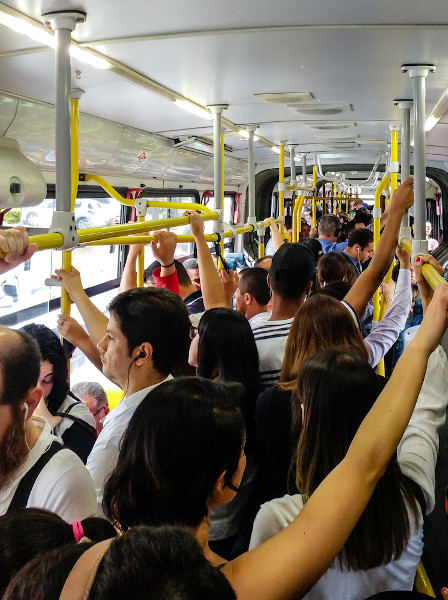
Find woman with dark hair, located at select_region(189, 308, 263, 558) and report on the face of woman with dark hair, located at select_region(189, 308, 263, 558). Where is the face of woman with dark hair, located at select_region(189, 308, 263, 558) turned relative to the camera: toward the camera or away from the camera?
away from the camera

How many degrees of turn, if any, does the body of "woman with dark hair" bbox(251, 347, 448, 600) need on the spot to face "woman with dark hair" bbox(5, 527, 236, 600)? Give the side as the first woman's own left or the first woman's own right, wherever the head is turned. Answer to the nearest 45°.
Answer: approximately 180°

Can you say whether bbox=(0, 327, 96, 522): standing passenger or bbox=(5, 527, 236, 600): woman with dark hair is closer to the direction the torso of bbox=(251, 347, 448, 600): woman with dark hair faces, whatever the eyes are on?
the standing passenger

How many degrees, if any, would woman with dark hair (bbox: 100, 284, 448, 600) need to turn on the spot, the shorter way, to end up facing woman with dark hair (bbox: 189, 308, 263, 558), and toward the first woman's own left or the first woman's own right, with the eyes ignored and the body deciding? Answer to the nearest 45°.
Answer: approximately 45° to the first woman's own left

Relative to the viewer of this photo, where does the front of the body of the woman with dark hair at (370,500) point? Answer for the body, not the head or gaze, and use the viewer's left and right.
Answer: facing away from the viewer
